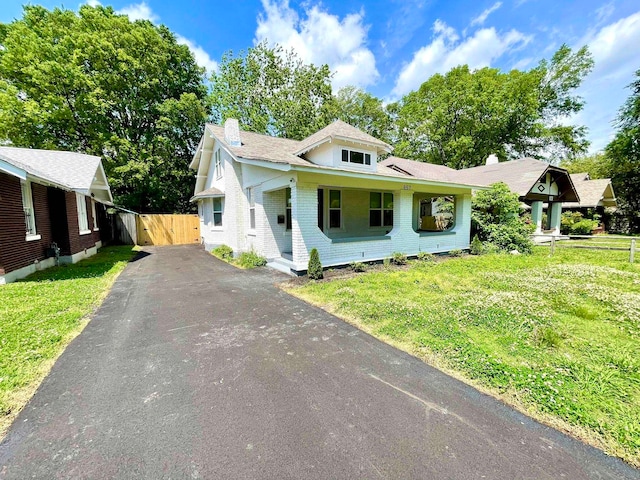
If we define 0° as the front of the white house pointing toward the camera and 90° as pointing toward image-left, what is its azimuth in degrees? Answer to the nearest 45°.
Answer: approximately 315°

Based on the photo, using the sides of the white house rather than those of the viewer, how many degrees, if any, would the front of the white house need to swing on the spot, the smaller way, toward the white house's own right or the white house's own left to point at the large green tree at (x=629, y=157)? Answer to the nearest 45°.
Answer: approximately 90° to the white house's own left

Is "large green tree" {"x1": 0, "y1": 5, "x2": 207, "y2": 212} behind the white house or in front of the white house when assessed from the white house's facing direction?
behind

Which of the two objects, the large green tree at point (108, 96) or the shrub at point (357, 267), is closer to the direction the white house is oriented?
the shrub

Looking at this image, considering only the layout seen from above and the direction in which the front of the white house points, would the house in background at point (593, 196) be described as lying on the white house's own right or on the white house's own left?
on the white house's own left

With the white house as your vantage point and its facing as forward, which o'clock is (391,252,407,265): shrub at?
The shrub is roughly at 11 o'clock from the white house.

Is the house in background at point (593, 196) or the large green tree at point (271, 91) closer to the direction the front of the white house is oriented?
the house in background

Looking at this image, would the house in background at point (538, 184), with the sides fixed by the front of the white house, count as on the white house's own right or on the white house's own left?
on the white house's own left

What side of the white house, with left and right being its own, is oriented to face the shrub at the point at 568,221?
left

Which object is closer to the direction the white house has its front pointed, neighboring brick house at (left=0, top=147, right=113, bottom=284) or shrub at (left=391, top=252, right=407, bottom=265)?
the shrub

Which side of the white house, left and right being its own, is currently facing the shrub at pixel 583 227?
left

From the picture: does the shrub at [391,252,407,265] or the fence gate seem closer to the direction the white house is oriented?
the shrub

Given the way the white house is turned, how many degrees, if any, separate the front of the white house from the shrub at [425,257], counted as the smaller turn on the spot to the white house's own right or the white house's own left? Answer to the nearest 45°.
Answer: approximately 45° to the white house's own left

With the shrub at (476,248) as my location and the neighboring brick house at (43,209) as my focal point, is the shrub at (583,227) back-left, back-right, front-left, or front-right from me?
back-right
